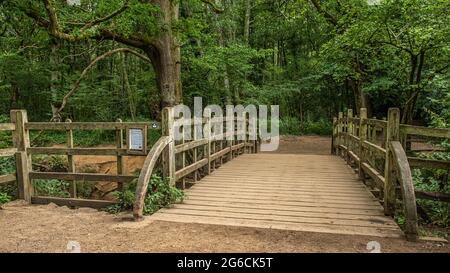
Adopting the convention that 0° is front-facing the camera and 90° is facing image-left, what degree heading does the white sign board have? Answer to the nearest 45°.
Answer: approximately 0°

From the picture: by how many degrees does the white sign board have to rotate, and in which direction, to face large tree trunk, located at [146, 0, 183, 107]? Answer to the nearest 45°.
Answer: approximately 180°

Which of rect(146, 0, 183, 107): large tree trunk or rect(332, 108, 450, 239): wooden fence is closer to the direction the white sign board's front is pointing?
the wooden fence
